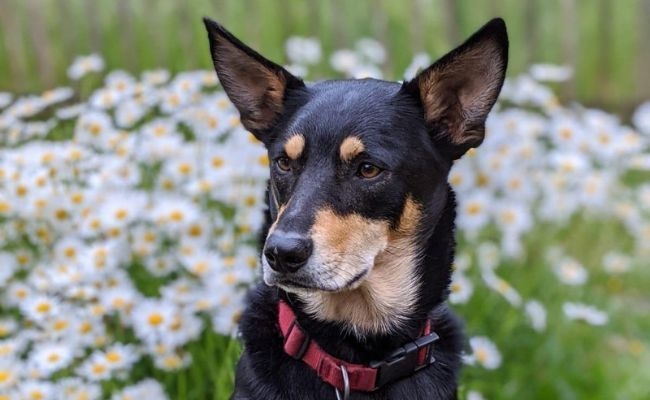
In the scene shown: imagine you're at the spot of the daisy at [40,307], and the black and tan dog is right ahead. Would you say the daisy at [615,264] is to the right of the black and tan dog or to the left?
left

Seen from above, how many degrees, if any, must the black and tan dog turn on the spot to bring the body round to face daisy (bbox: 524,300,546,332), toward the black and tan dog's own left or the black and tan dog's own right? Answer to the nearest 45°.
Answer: approximately 180°

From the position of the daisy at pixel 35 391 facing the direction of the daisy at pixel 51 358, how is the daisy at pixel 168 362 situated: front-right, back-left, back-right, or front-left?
front-right

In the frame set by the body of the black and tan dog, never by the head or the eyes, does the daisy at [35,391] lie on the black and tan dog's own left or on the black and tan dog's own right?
on the black and tan dog's own right

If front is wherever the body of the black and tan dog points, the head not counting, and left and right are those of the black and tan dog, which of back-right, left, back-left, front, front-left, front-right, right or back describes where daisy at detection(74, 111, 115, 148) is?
right

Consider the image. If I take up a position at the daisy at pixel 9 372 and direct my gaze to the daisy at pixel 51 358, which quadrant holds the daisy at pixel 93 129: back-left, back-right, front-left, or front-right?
front-left

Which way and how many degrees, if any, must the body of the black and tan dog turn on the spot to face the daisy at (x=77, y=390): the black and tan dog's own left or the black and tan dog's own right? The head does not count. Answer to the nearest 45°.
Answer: approximately 45° to the black and tan dog's own right

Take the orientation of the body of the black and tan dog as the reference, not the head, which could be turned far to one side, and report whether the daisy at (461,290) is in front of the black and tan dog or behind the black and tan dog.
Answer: behind

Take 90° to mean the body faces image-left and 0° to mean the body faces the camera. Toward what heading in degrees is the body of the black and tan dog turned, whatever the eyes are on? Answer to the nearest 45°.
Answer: approximately 45°

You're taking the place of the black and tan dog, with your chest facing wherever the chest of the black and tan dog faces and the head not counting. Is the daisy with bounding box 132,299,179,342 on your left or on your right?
on your right
